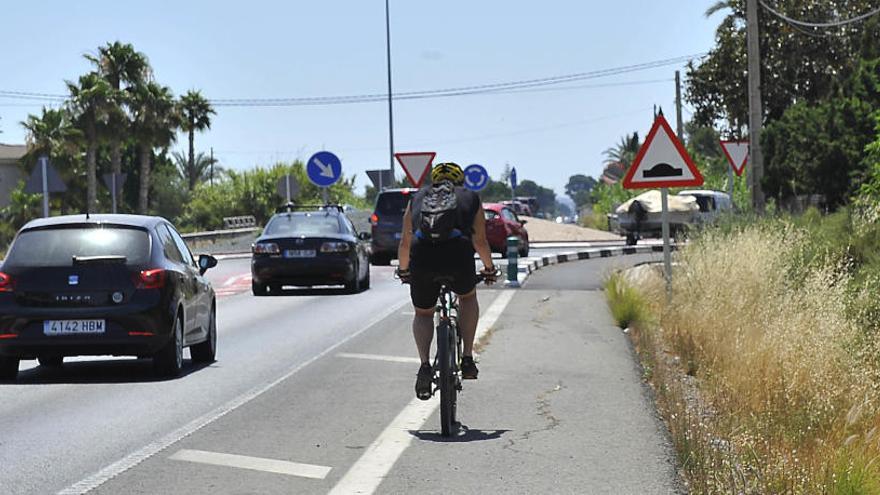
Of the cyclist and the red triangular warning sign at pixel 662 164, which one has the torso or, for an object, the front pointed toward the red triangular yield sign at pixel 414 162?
the cyclist

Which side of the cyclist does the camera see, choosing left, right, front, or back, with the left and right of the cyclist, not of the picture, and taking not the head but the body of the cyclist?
back

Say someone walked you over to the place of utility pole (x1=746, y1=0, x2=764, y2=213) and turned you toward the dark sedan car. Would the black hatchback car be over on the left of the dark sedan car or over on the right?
left

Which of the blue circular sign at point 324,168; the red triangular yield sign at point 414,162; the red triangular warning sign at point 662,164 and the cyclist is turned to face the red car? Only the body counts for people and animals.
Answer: the cyclist

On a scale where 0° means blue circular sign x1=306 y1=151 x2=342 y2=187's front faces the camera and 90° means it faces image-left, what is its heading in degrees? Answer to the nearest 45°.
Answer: approximately 0°

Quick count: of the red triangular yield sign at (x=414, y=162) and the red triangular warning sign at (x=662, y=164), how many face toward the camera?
2

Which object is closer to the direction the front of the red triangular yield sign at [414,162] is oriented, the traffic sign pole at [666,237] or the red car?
the traffic sign pole

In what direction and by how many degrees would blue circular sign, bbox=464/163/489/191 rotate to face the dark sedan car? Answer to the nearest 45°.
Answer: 0° — it already faces it

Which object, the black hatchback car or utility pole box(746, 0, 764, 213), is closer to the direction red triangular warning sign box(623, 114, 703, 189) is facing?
the black hatchback car

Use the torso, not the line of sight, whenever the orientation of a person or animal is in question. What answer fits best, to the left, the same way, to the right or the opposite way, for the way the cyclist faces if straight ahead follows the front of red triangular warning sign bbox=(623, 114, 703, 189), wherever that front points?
the opposite way
